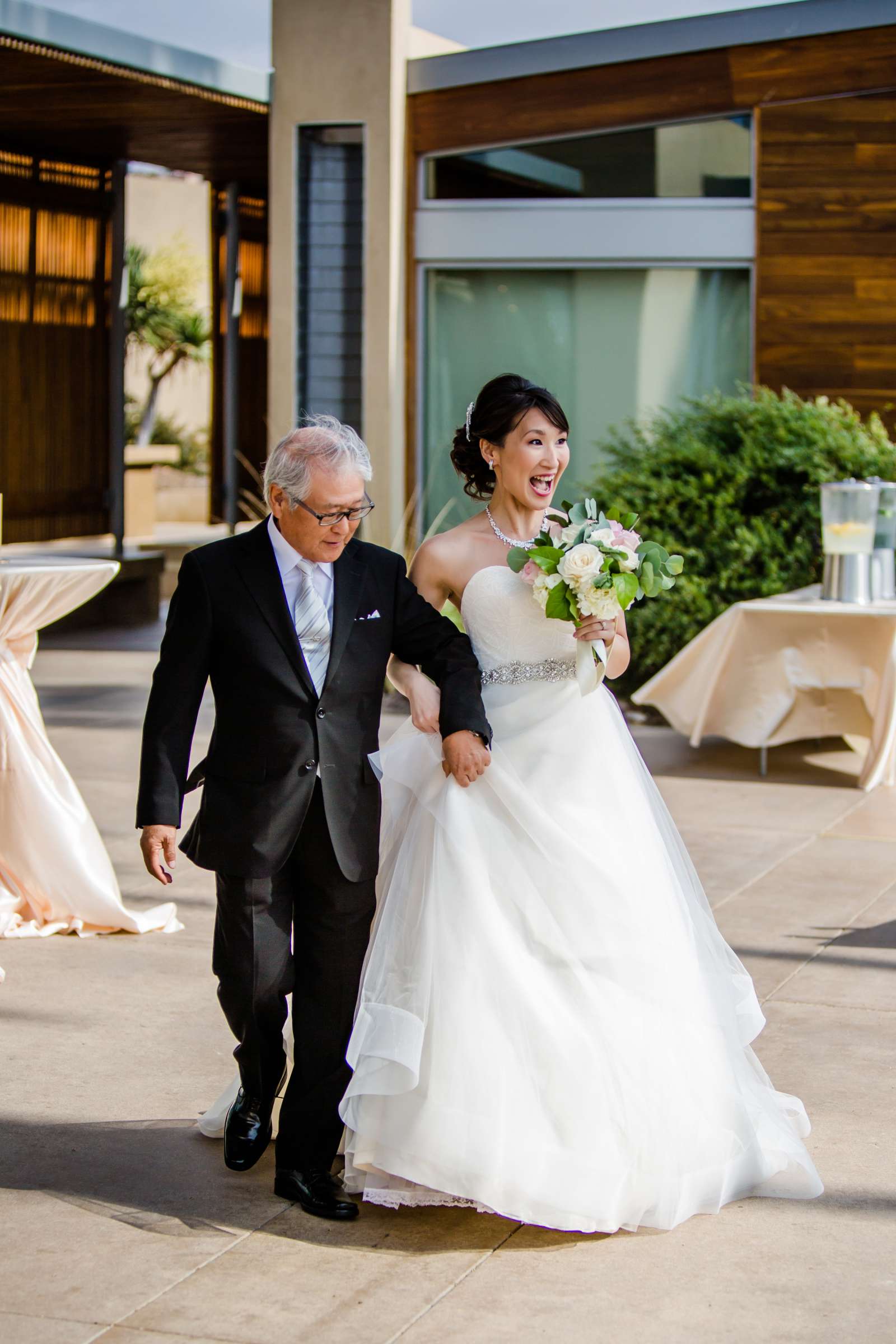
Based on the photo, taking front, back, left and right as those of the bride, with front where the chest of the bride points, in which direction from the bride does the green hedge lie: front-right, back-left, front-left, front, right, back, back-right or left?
back-left

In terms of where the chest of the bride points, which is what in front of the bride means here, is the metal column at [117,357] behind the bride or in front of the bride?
behind

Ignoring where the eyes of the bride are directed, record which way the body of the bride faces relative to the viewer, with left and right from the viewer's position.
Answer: facing the viewer and to the right of the viewer

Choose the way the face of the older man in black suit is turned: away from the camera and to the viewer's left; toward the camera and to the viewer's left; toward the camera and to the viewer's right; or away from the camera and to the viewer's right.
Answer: toward the camera and to the viewer's right

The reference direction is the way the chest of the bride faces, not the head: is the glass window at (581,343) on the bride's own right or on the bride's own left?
on the bride's own left

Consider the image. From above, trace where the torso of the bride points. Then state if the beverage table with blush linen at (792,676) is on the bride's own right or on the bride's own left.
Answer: on the bride's own left

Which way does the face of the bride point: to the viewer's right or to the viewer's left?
to the viewer's right

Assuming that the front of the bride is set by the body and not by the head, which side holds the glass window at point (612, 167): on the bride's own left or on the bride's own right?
on the bride's own left
